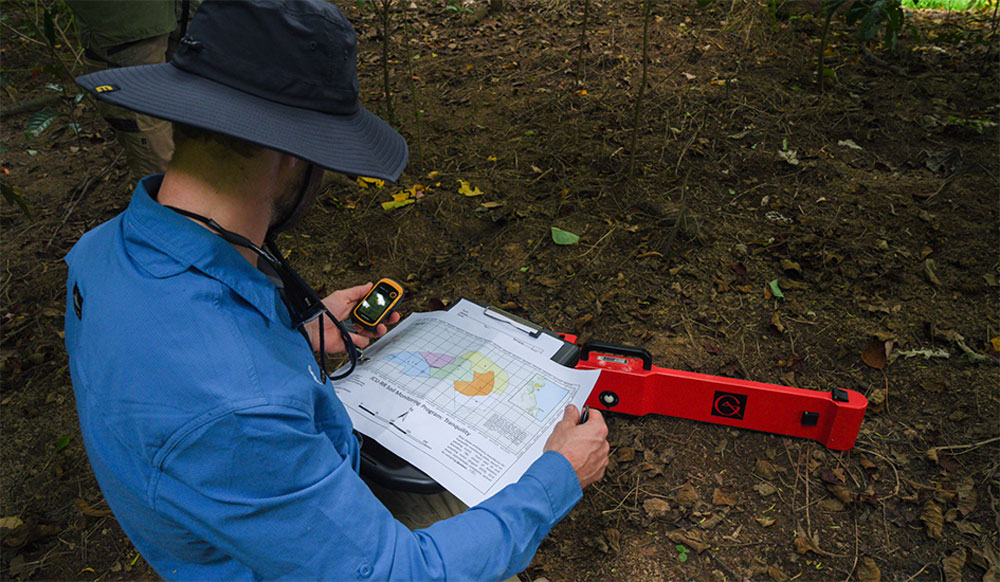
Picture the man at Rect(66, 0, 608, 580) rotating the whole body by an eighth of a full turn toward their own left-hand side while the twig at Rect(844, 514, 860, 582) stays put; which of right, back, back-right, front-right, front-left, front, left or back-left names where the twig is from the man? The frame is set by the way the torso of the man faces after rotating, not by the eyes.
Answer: right

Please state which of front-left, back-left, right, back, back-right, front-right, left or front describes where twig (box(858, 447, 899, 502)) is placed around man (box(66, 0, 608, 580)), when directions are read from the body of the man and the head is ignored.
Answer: front-right

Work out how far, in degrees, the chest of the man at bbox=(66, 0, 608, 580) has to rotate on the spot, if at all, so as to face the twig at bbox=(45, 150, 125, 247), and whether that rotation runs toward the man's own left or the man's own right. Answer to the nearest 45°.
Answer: approximately 45° to the man's own left

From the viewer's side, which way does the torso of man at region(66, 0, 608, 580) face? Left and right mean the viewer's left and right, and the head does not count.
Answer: facing away from the viewer and to the right of the viewer

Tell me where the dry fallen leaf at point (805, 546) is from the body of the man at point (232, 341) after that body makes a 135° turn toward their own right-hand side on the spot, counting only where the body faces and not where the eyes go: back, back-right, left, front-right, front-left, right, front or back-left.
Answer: left

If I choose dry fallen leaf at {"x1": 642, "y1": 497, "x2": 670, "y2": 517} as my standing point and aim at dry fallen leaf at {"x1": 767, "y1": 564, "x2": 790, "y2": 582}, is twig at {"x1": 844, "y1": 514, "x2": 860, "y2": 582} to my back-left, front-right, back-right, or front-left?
front-left

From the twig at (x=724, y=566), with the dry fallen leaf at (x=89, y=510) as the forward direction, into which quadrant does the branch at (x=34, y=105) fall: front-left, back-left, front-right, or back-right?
front-right

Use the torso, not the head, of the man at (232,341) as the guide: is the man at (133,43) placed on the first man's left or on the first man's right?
on the first man's left

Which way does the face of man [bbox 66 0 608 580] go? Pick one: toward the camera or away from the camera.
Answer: away from the camera

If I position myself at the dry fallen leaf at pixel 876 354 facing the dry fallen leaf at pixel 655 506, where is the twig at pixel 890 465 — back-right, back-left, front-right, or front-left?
front-left

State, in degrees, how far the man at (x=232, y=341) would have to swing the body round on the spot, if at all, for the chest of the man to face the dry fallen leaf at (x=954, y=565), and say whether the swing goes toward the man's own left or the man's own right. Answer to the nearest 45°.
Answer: approximately 45° to the man's own right

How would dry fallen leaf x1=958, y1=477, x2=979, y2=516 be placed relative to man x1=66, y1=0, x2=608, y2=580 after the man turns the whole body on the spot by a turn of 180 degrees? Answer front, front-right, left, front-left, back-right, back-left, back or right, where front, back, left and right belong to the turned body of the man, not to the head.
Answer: back-left

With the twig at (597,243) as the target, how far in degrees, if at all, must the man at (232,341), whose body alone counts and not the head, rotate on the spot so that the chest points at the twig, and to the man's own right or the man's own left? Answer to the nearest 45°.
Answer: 0° — they already face it
